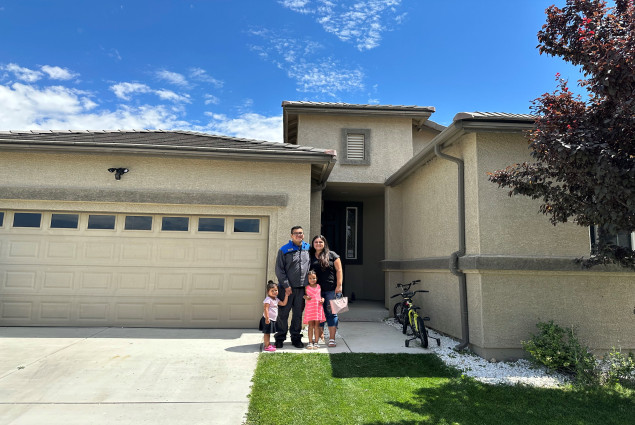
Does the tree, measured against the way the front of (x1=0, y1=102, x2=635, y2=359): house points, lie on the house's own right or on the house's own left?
on the house's own left

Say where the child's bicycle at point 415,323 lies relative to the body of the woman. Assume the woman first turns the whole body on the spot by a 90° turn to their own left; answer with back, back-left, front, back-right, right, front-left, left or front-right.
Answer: front

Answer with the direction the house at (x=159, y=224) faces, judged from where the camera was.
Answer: facing the viewer

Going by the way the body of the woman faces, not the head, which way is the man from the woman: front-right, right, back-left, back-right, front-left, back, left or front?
right

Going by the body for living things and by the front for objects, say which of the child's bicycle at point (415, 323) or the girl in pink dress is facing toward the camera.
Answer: the girl in pink dress

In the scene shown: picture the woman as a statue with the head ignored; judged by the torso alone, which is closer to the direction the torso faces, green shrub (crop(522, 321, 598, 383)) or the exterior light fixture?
the green shrub

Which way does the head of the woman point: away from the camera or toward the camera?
toward the camera

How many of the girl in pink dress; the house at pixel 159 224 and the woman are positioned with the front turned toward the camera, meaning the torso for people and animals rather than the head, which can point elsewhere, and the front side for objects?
3

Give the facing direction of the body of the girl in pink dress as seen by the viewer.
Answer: toward the camera

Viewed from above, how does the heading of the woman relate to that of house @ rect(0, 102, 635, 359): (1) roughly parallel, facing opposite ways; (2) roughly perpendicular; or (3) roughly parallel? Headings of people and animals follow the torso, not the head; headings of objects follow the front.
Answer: roughly parallel

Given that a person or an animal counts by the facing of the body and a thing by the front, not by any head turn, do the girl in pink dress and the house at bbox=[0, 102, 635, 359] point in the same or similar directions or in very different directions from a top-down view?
same or similar directions

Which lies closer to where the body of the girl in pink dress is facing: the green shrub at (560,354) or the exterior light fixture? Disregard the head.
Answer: the green shrub

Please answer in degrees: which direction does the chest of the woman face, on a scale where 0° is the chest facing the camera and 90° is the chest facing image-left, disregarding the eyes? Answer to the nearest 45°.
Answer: approximately 0°

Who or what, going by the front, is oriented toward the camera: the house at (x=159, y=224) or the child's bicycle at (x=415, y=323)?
the house

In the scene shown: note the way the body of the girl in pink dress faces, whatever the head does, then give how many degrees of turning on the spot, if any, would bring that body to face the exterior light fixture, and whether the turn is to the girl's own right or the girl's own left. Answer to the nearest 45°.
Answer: approximately 90° to the girl's own right
